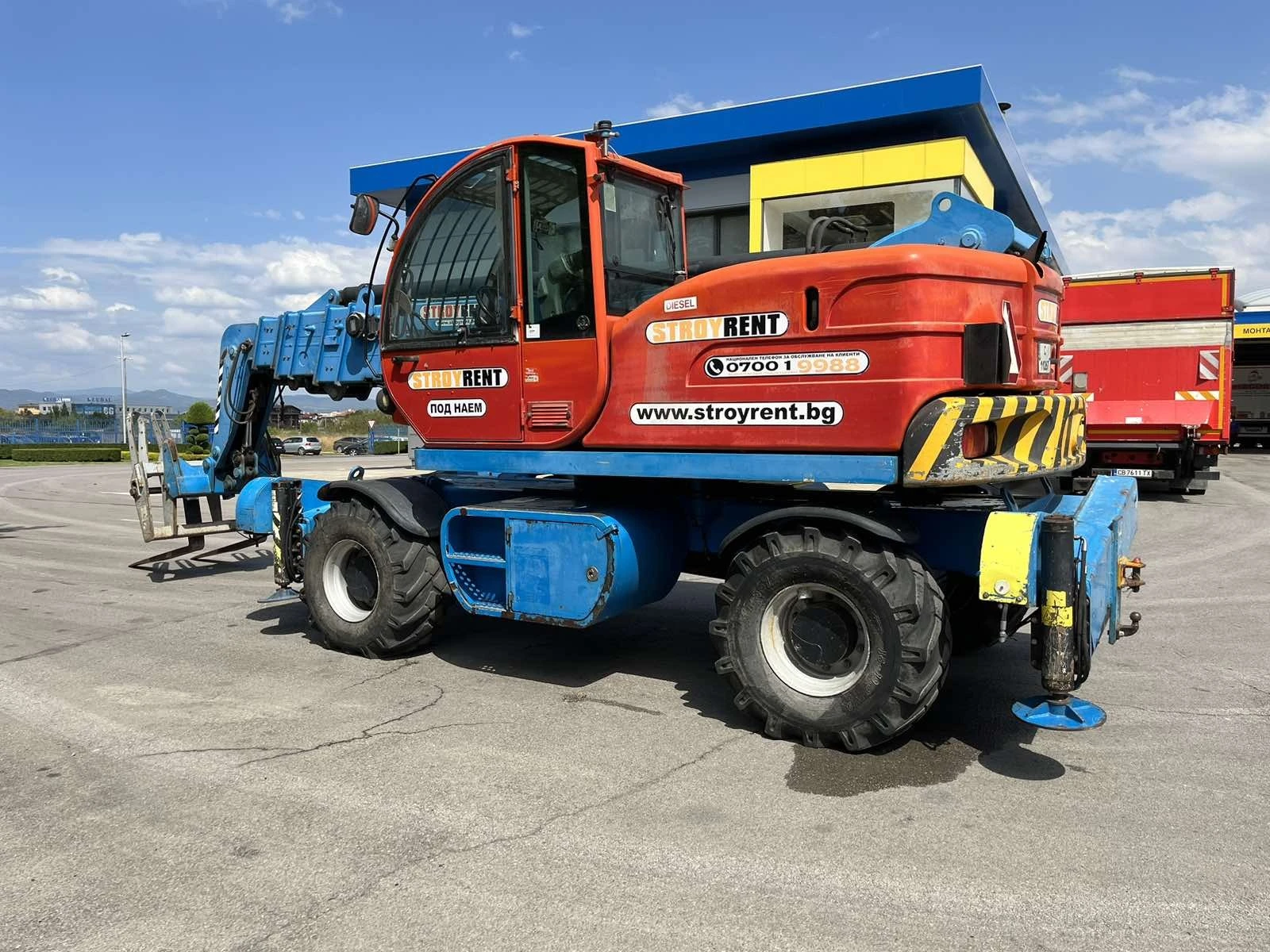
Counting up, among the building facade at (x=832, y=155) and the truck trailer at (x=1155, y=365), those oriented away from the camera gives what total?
1

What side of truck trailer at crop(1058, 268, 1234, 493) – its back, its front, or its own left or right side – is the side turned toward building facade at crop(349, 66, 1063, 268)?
left

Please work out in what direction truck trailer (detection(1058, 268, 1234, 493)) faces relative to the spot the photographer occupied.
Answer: facing away from the viewer

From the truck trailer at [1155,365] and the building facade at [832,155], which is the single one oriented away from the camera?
the truck trailer
